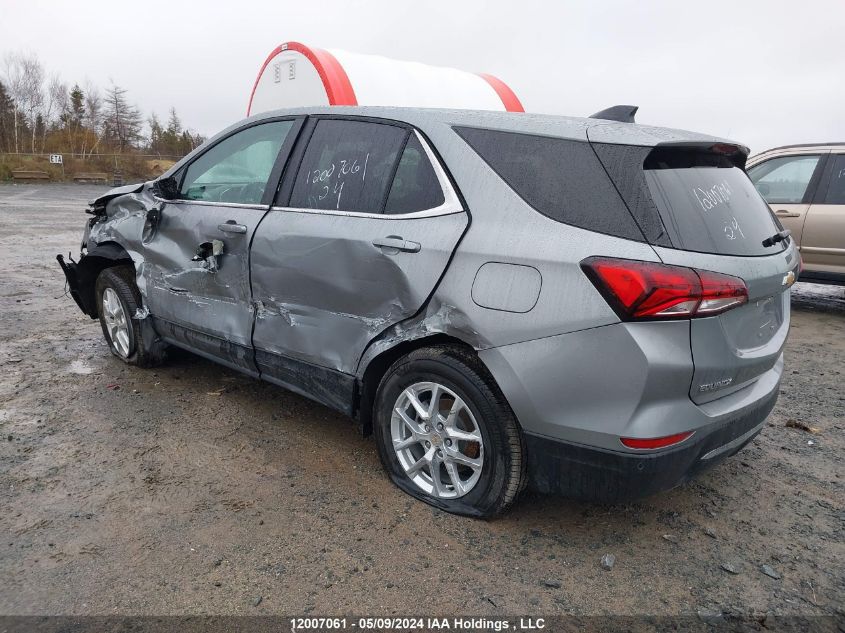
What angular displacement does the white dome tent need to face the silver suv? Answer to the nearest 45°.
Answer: approximately 45° to its left

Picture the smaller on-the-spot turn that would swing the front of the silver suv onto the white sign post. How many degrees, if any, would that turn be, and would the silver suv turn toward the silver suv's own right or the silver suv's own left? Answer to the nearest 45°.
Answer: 0° — it already faces it

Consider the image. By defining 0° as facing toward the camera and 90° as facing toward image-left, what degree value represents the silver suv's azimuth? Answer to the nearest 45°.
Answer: approximately 135°

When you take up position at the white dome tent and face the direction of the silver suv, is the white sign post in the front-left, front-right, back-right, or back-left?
back-right

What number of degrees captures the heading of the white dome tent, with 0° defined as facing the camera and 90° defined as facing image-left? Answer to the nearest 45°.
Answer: approximately 45°

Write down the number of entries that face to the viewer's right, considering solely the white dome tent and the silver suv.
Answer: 0

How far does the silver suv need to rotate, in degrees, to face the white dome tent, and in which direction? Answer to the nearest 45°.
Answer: approximately 45° to its right
